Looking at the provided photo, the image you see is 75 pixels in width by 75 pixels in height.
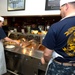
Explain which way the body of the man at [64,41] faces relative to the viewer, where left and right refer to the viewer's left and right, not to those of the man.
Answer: facing away from the viewer and to the left of the viewer

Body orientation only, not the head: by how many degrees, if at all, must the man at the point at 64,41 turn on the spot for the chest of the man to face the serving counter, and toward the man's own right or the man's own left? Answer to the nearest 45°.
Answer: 0° — they already face it

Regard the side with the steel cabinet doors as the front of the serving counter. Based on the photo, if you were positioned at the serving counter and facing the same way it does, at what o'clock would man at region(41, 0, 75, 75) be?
The man is roughly at 10 o'clock from the serving counter.

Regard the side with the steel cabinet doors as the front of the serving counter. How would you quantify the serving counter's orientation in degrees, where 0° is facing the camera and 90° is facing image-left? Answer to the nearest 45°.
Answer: approximately 45°
